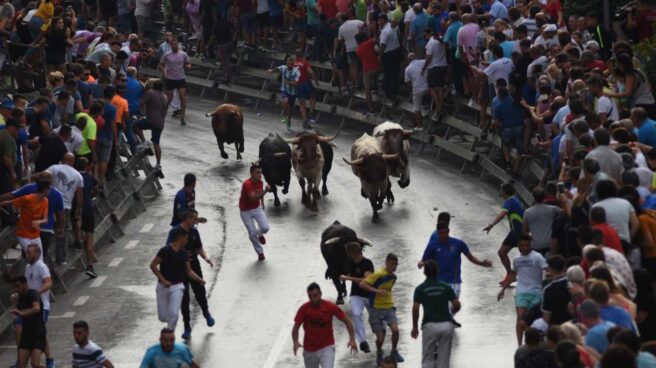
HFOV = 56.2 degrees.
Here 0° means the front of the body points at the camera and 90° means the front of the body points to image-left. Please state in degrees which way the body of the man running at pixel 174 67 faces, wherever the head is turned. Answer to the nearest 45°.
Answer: approximately 0°

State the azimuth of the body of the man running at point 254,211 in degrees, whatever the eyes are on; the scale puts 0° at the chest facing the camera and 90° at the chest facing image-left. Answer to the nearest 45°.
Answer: approximately 315°

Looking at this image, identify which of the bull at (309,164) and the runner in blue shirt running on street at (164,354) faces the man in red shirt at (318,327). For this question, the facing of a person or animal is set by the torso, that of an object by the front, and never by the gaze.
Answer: the bull

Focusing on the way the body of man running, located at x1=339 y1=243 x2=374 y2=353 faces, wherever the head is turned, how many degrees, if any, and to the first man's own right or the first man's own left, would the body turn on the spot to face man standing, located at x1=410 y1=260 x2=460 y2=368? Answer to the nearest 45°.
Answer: approximately 90° to the first man's own left

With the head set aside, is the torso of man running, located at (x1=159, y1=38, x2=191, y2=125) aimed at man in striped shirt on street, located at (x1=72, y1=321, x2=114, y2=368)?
yes

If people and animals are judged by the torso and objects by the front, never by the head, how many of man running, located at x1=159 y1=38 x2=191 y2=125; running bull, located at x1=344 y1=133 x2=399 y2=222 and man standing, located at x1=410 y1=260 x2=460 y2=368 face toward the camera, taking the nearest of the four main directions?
2

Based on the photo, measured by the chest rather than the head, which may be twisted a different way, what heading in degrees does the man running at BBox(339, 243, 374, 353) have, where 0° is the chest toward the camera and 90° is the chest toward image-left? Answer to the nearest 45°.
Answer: approximately 45°

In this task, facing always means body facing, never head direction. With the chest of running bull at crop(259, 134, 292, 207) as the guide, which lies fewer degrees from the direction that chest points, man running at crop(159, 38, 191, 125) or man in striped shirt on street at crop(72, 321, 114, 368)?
the man in striped shirt on street

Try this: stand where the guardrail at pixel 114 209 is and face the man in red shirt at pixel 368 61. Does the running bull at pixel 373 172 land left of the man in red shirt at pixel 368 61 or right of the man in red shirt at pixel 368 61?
right
